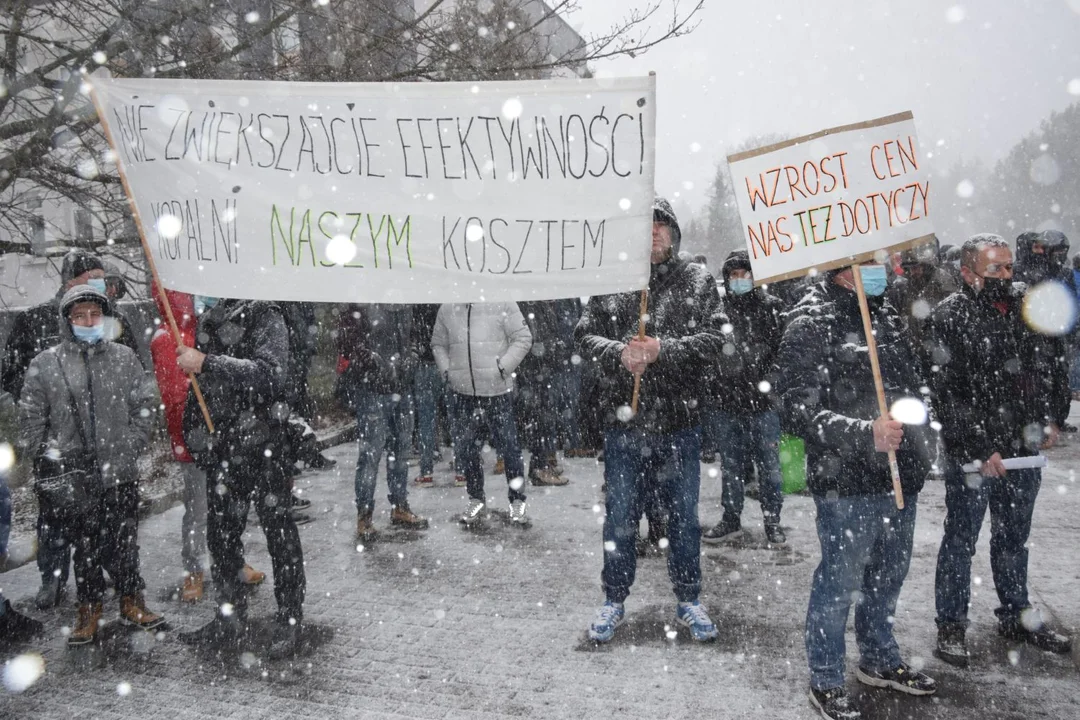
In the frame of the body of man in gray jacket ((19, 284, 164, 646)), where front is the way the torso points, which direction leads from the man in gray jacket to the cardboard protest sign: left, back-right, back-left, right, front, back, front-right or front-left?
front-left

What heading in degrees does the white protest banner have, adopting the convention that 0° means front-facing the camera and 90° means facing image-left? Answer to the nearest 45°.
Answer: approximately 0°

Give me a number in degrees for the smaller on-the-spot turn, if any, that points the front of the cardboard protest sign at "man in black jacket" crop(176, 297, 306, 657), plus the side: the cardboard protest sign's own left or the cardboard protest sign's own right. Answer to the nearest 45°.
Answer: approximately 90° to the cardboard protest sign's own right

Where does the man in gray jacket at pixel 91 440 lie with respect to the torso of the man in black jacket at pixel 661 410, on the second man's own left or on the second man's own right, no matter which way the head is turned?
on the second man's own right
